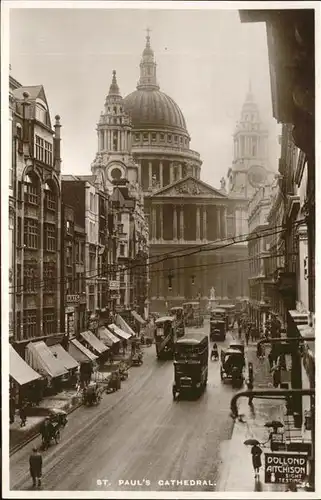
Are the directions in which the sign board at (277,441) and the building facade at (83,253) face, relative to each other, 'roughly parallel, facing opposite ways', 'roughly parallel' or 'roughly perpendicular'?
roughly perpendicular

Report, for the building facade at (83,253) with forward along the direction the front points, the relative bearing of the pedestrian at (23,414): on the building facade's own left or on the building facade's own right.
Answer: on the building facade's own right

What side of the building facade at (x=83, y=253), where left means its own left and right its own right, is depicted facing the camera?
right

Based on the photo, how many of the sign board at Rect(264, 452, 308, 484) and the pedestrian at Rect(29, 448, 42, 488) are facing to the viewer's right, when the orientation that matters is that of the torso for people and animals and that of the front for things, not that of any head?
0

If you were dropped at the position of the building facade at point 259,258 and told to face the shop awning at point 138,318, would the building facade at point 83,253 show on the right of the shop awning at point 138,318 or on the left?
left
